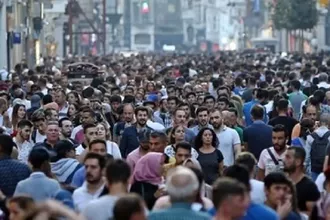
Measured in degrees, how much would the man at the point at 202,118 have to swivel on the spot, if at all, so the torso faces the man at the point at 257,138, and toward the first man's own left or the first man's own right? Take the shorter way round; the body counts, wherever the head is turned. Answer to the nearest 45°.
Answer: approximately 45° to the first man's own left

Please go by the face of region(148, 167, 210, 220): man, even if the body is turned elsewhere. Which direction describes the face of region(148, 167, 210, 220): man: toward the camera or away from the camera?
away from the camera

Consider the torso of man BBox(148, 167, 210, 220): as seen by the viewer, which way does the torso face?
away from the camera

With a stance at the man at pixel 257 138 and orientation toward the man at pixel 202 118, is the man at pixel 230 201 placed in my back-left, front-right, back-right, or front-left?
back-left

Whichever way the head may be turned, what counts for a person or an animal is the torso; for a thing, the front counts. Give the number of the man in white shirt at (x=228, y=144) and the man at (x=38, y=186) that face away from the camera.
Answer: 1
